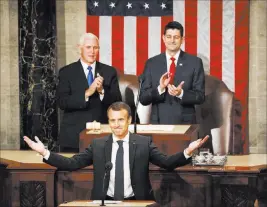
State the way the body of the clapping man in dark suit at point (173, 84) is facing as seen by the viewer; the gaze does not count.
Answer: toward the camera

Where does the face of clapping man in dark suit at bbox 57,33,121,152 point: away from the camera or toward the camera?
toward the camera

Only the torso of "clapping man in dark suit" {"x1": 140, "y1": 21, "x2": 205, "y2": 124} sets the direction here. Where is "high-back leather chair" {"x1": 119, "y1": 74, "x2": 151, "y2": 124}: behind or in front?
behind

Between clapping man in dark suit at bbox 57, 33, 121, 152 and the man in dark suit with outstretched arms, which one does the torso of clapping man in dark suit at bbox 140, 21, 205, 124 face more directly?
the man in dark suit with outstretched arms

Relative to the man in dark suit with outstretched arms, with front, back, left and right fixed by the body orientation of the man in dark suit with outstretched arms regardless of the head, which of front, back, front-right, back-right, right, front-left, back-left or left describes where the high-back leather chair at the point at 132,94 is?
back

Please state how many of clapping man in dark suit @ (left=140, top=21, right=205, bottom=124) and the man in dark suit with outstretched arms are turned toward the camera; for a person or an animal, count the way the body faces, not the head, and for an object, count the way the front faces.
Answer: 2

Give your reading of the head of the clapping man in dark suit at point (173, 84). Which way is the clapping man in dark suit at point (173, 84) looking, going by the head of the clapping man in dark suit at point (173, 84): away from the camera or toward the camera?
toward the camera

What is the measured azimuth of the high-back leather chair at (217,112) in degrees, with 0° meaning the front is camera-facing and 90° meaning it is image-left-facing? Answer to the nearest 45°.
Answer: approximately 45°

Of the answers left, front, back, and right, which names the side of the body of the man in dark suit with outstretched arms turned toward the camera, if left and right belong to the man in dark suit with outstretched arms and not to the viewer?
front

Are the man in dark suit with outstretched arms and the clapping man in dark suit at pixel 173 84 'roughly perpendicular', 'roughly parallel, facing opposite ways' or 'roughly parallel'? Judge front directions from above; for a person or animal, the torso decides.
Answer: roughly parallel

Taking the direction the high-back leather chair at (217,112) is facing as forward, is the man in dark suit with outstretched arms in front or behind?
in front

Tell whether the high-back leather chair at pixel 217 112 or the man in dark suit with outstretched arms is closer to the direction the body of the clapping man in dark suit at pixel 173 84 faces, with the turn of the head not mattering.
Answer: the man in dark suit with outstretched arms

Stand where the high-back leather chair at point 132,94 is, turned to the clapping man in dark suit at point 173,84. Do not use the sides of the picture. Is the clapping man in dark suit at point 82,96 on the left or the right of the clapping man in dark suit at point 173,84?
right
